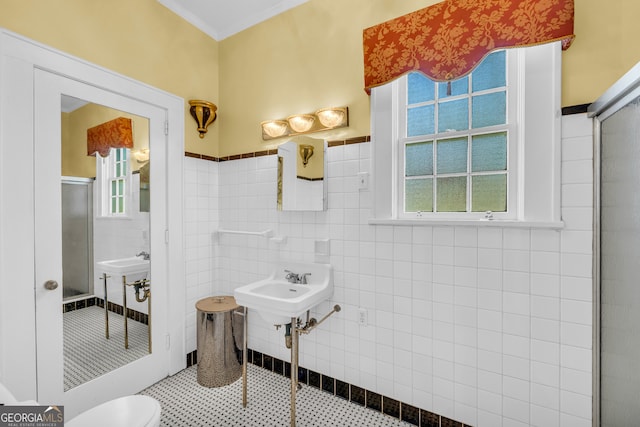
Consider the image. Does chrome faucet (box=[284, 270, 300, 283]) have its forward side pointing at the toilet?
yes

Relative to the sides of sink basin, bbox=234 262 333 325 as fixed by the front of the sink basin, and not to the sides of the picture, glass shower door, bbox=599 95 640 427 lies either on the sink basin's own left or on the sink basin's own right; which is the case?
on the sink basin's own left

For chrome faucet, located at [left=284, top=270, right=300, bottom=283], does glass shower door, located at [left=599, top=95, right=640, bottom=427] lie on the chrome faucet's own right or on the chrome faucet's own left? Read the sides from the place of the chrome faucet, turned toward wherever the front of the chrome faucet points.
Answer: on the chrome faucet's own left

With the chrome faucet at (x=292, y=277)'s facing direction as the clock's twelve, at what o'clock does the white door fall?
The white door is roughly at 1 o'clock from the chrome faucet.

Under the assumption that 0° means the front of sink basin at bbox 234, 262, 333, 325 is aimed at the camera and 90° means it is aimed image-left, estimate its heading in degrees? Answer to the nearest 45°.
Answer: approximately 45°

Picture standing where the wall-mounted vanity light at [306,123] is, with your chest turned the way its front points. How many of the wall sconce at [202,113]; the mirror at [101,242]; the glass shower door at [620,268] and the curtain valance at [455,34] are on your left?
2

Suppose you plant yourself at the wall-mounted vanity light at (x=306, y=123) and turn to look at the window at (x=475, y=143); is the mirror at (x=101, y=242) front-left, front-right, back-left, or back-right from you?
back-right

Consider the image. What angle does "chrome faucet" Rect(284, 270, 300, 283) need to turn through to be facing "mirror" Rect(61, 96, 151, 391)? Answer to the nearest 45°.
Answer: approximately 45° to its right

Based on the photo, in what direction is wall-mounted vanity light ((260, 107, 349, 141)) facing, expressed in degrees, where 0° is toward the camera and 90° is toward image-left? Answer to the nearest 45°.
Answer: approximately 45°
